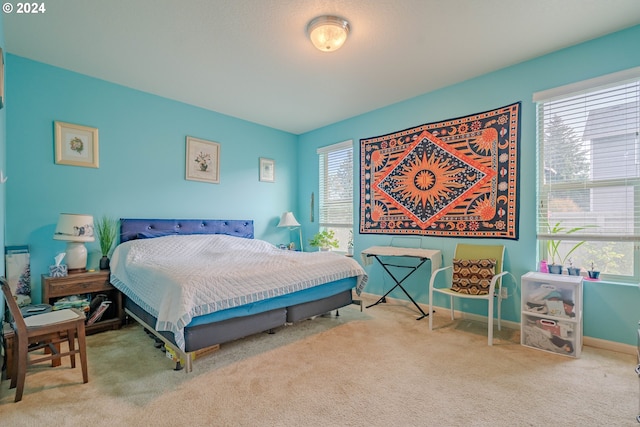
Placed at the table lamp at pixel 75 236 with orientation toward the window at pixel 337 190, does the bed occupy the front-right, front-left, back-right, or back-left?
front-right

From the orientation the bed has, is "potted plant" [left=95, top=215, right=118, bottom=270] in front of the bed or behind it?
behind

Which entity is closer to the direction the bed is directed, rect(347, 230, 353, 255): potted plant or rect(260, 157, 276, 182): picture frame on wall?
the potted plant

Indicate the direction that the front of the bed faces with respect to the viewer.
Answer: facing the viewer and to the right of the viewer

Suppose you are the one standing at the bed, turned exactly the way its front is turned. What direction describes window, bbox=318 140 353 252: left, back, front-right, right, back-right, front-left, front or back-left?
left

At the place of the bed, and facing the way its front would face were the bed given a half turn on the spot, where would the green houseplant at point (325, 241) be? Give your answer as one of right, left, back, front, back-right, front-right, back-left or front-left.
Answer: right

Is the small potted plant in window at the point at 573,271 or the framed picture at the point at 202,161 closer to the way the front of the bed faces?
the small potted plant in window

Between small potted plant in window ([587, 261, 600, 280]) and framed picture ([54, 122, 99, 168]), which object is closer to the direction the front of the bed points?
the small potted plant in window

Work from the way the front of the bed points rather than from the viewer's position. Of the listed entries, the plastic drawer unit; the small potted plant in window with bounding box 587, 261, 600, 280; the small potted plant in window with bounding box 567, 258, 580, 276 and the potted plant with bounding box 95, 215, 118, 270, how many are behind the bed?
1

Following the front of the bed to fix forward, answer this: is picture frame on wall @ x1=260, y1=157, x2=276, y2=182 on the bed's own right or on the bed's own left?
on the bed's own left

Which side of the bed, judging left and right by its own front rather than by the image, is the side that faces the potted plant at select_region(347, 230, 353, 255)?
left

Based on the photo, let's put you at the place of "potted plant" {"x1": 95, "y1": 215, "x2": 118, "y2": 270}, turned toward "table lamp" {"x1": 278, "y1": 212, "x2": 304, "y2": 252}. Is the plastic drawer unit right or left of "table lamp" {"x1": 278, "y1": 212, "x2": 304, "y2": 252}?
right

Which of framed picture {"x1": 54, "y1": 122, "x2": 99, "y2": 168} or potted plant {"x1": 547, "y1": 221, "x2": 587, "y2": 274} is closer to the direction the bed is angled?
the potted plant

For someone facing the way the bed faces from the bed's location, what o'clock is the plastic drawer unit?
The plastic drawer unit is roughly at 11 o'clock from the bed.
